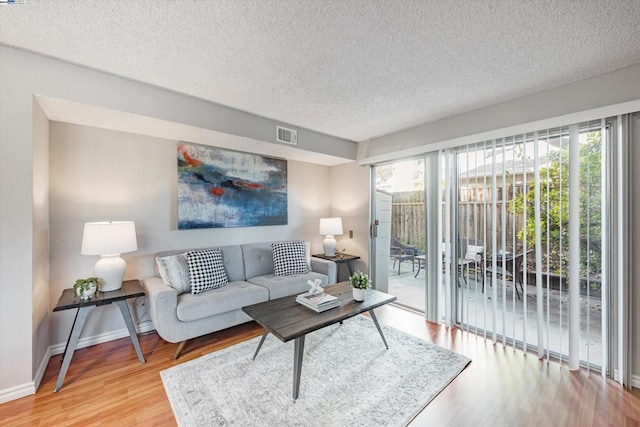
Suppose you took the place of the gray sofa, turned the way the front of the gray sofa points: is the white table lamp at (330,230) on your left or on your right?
on your left

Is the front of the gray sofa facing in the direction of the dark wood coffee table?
yes

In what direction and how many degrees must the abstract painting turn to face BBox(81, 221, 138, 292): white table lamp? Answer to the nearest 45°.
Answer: approximately 90° to its right

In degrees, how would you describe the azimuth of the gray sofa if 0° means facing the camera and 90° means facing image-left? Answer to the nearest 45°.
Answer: approximately 315°

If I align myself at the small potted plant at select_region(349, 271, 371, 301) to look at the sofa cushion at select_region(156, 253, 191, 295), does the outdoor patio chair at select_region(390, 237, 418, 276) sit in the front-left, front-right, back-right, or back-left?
back-right

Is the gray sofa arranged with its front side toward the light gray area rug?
yes

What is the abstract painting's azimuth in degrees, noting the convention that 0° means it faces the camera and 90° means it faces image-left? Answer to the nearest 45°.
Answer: approximately 315°
